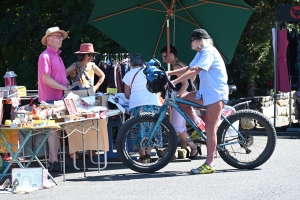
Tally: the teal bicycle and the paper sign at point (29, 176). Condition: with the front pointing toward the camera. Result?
1

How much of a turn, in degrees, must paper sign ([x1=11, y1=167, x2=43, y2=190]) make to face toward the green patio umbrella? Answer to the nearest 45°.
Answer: approximately 135° to its left

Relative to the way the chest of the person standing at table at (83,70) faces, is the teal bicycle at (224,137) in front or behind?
in front

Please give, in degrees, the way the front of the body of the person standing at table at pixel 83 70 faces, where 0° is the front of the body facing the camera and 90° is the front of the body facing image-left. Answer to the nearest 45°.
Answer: approximately 315°

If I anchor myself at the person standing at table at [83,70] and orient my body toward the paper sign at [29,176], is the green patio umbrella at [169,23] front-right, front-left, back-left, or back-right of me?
back-left

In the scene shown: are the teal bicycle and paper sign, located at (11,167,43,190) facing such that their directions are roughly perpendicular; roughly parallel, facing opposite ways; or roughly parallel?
roughly perpendicular

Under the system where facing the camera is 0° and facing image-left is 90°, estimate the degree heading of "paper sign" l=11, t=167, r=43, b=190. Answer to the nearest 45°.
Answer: approximately 0°
